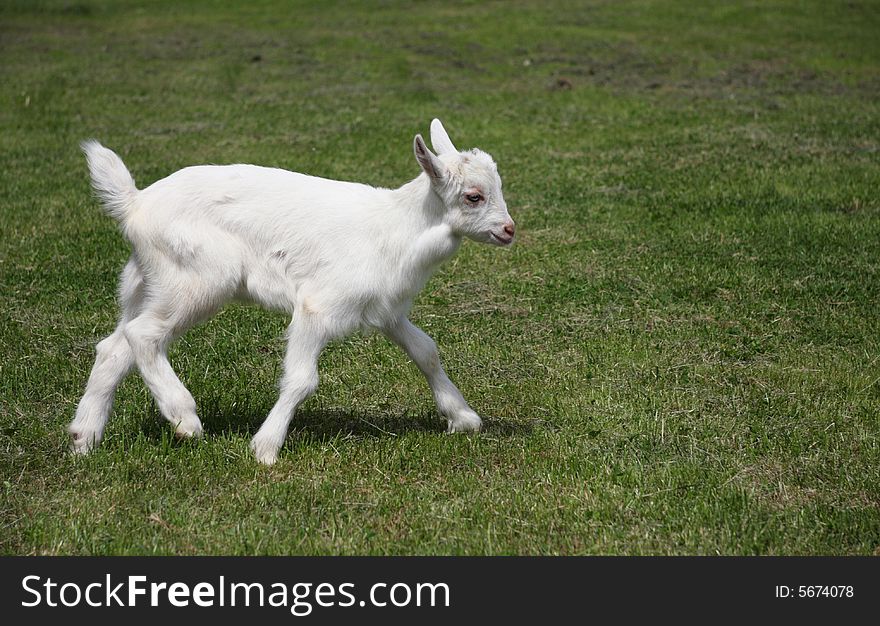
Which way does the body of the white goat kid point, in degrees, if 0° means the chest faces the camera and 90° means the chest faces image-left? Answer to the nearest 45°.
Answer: approximately 270°
